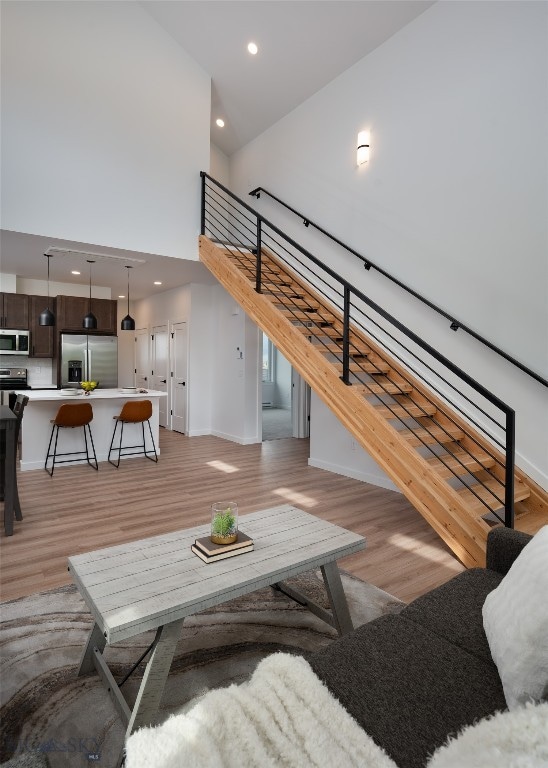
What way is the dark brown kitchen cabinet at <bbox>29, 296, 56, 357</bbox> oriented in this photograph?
toward the camera

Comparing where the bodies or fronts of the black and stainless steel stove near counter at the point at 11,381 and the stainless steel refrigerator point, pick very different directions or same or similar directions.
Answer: same or similar directions

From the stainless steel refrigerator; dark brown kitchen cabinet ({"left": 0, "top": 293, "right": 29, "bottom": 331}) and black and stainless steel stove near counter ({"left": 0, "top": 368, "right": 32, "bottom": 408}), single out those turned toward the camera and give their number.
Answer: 3

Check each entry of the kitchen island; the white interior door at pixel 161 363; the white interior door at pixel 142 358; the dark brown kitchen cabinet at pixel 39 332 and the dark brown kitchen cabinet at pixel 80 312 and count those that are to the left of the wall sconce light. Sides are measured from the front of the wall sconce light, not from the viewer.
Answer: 0

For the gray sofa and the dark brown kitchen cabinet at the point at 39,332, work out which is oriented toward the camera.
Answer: the dark brown kitchen cabinet

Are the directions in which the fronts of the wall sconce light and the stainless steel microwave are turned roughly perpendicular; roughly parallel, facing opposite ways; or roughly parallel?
roughly perpendicular

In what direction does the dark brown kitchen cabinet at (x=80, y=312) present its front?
toward the camera

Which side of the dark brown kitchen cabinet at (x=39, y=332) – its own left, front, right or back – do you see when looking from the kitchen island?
front

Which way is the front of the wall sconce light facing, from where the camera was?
facing the viewer and to the left of the viewer

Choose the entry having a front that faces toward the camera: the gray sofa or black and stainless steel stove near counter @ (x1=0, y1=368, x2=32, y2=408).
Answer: the black and stainless steel stove near counter

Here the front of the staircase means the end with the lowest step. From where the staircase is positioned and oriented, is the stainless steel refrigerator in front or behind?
behind

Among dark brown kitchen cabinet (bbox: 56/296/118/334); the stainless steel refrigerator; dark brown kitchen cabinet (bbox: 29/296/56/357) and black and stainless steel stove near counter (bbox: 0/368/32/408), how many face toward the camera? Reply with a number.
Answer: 4

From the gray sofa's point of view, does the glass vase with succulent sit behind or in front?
in front

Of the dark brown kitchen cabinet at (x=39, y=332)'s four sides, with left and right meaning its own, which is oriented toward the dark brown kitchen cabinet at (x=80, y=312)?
left

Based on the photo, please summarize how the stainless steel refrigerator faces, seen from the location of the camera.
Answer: facing the viewer

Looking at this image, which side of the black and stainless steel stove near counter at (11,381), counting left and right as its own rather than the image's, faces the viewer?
front

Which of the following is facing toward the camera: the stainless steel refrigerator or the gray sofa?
the stainless steel refrigerator

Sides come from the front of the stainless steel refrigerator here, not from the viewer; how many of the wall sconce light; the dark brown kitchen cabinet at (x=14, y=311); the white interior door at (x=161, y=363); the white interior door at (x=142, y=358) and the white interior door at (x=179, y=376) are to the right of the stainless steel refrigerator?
1

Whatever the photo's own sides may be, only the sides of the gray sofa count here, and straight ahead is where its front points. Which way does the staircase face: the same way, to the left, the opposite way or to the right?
the opposite way

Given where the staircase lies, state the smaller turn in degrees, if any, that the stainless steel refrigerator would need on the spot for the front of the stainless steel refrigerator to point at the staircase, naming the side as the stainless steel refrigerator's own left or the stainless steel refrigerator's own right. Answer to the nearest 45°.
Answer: approximately 45° to the stainless steel refrigerator's own left

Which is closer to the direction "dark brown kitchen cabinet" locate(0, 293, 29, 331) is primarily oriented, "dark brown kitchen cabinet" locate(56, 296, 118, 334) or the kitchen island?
the kitchen island

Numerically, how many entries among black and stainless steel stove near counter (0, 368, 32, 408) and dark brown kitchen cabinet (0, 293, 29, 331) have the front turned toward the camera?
2

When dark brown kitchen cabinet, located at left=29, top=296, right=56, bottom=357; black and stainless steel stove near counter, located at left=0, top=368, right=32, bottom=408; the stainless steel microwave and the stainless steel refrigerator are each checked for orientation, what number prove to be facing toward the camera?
4
